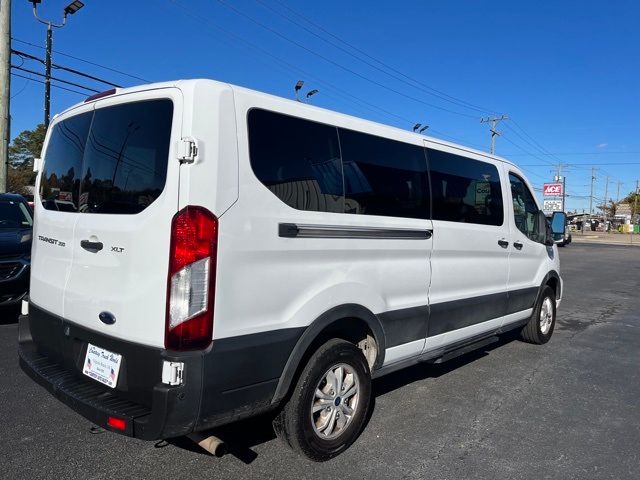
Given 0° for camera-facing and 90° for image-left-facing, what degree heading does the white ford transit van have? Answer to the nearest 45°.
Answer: approximately 225°

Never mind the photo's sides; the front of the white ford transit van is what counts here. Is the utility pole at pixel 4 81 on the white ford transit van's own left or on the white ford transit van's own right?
on the white ford transit van's own left

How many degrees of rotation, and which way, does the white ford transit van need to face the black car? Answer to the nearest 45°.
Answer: approximately 90° to its left
